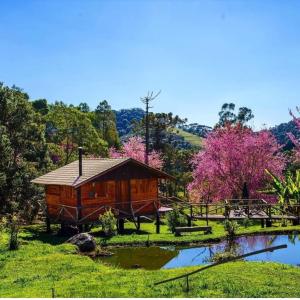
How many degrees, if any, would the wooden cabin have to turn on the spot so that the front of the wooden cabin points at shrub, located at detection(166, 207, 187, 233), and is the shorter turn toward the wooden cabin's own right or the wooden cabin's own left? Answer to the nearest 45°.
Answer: approximately 45° to the wooden cabin's own left

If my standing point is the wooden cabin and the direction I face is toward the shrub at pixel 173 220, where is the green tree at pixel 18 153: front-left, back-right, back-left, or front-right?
back-left

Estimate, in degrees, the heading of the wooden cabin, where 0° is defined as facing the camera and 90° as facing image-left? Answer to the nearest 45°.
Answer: approximately 315°

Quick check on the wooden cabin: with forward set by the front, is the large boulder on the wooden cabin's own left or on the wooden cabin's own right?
on the wooden cabin's own right

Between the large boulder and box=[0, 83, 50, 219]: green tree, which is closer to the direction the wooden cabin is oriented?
the large boulder

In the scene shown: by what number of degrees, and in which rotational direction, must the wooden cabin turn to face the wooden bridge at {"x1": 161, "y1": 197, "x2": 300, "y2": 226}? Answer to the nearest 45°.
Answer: approximately 45° to its left

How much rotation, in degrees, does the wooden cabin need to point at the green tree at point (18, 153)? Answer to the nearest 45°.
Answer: approximately 180°

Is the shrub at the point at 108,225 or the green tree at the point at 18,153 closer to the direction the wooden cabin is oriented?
the shrub

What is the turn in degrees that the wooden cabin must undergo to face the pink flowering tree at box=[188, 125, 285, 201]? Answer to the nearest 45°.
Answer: approximately 90° to its left

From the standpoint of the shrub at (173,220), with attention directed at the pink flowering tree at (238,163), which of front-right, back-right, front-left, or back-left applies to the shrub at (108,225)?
back-left

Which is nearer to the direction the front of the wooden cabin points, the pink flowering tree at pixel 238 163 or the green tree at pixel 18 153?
the pink flowering tree
